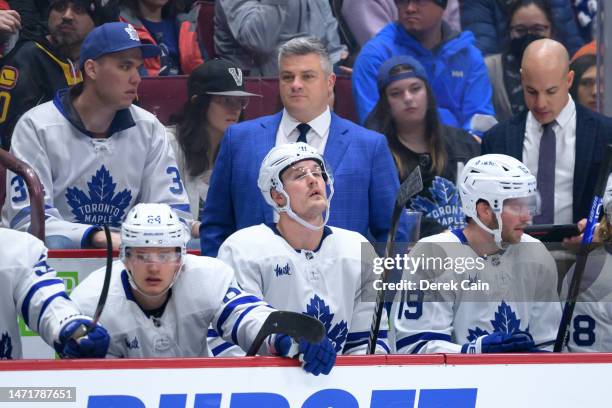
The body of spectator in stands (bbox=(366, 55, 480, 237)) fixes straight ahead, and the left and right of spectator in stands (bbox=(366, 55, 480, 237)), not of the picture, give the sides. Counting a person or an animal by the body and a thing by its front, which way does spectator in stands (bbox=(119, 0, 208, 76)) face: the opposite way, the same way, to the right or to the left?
the same way

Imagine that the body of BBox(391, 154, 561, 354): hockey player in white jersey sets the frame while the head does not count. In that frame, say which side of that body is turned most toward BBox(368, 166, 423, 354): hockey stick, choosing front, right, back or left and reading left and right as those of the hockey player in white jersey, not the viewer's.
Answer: right

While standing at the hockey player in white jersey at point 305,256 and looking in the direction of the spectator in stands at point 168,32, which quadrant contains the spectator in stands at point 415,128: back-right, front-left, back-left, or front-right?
front-right

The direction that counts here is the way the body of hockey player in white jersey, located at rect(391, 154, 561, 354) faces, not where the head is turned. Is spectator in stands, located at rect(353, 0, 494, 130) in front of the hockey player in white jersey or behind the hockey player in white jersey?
behind

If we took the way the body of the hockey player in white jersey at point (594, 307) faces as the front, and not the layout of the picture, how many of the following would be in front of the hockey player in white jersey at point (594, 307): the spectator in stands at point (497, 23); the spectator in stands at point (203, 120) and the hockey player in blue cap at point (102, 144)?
0

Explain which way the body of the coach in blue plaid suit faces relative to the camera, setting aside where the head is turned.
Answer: toward the camera

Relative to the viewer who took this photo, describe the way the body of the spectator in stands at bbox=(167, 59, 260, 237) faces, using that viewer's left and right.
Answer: facing the viewer and to the right of the viewer

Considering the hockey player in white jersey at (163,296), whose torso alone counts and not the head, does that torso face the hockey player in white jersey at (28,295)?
no

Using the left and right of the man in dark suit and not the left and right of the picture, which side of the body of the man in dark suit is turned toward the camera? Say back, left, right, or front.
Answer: front

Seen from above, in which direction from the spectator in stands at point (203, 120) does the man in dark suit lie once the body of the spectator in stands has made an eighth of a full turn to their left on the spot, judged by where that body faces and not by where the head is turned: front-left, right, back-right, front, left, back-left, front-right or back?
front

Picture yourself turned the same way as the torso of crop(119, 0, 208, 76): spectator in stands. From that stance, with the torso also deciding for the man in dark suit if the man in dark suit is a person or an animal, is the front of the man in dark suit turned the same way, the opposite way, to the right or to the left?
the same way

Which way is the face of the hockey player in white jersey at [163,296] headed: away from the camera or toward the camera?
toward the camera

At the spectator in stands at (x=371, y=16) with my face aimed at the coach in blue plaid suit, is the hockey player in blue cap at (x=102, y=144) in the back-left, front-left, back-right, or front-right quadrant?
front-right

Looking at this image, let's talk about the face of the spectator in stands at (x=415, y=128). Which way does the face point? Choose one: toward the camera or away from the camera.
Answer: toward the camera

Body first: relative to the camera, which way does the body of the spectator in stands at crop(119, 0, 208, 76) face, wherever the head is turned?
toward the camera
